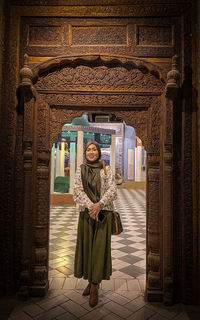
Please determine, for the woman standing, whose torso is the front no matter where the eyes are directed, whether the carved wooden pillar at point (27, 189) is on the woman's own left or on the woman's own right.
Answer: on the woman's own right

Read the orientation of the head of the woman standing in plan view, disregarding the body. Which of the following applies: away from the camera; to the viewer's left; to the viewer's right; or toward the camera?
toward the camera

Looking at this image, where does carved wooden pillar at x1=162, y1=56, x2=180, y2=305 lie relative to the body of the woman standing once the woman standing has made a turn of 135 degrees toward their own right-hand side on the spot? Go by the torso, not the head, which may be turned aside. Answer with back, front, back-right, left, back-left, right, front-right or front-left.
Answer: back-right

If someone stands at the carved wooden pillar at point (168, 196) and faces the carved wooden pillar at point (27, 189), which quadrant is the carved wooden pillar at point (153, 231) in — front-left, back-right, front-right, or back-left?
front-right

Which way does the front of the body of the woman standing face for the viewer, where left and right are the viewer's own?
facing the viewer

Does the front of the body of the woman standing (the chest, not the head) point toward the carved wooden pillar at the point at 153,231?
no
